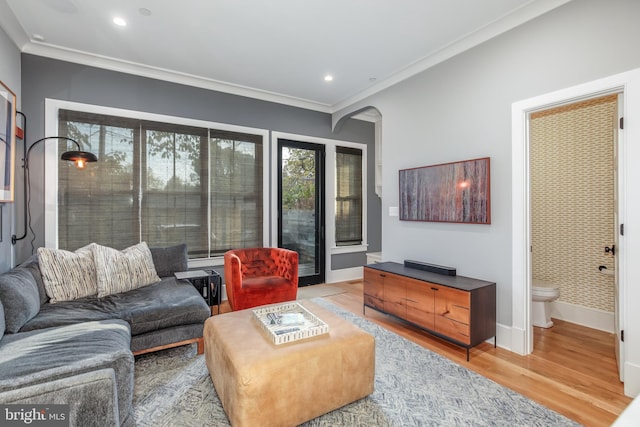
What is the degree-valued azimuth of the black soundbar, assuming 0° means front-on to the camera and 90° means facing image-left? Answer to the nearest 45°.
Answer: approximately 45°

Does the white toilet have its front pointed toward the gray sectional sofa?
no

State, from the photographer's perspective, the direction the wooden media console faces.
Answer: facing the viewer and to the left of the viewer

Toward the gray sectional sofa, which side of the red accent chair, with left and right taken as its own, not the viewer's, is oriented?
right

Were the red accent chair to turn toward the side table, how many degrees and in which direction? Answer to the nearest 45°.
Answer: approximately 135° to its right

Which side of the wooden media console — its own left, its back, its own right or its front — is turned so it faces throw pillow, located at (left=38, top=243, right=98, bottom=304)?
front

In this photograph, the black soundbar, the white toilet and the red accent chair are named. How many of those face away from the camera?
0

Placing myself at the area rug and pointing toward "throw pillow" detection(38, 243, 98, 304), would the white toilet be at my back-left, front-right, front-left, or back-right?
back-right

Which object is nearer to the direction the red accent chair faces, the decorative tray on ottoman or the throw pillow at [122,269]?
the decorative tray on ottoman

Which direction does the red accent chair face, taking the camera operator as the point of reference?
facing the viewer and to the right of the viewer

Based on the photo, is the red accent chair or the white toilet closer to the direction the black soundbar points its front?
the red accent chair

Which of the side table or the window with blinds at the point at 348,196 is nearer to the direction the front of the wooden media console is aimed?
the side table

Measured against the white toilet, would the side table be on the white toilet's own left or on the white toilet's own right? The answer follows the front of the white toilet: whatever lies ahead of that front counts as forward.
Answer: on the white toilet's own right
